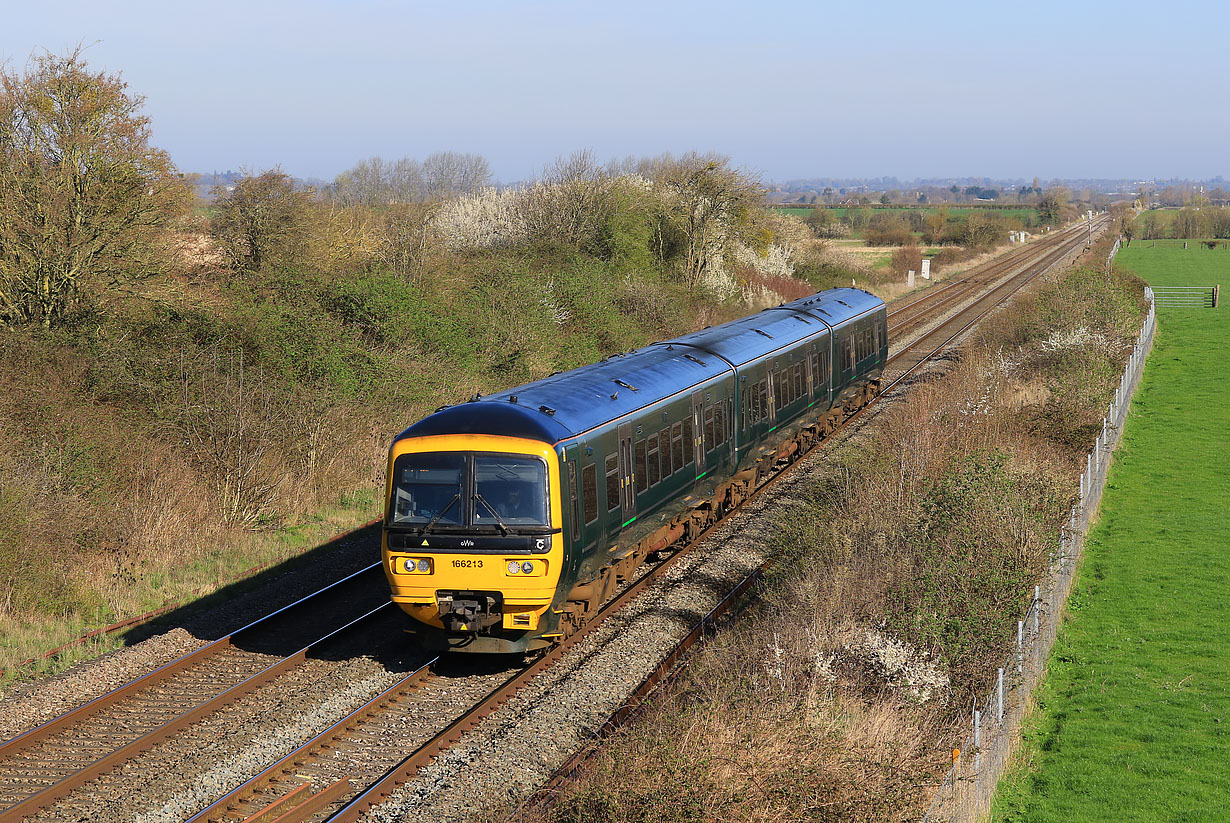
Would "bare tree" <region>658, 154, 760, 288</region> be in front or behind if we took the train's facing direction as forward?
behind

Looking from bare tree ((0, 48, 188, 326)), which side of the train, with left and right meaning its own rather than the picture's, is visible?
right

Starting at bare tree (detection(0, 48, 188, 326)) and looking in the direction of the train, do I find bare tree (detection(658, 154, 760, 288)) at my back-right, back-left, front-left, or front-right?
back-left

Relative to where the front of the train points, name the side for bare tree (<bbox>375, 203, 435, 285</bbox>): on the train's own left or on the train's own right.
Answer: on the train's own right

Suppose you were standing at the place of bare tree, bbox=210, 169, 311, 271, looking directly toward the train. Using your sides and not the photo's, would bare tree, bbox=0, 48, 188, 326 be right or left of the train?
right

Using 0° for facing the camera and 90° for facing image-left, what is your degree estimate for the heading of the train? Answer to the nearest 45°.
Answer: approximately 45°

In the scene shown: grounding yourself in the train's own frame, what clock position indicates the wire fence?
The wire fence is roughly at 8 o'clock from the train.

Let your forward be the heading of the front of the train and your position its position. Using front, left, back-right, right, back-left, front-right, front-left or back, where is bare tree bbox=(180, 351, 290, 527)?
right
